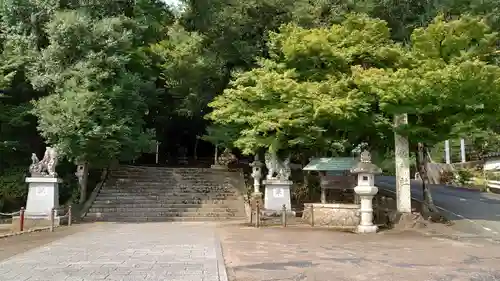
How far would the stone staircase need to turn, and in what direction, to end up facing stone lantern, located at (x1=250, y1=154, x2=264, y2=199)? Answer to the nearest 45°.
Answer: approximately 90° to its left

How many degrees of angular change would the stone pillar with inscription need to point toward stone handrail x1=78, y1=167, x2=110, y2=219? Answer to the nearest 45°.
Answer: approximately 90° to its right

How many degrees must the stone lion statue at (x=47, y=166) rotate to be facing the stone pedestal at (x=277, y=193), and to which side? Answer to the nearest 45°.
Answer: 0° — it already faces it

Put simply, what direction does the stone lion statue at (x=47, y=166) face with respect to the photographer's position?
facing to the right of the viewer

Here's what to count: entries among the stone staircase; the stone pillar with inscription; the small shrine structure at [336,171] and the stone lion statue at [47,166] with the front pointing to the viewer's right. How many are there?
1

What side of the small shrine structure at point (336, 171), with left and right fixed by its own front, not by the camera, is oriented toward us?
front

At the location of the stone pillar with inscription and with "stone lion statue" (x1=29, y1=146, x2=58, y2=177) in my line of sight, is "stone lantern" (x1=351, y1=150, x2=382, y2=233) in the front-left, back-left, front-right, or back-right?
front-left

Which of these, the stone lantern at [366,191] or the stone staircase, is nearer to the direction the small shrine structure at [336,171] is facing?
the stone lantern

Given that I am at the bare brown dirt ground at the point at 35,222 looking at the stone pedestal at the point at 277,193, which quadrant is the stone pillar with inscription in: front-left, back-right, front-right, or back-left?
front-right

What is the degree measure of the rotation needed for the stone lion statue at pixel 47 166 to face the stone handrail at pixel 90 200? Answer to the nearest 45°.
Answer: approximately 45° to its left

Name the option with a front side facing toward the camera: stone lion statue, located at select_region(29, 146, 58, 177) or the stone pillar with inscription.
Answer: the stone pillar with inscription

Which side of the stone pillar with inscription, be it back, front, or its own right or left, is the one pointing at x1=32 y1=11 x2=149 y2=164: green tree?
right

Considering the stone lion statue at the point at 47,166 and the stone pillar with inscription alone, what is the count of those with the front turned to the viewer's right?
1

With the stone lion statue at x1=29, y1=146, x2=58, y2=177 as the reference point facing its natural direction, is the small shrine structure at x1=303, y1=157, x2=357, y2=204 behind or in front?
in front

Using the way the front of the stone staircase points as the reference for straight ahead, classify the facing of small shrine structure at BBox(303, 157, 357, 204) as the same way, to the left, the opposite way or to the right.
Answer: the same way

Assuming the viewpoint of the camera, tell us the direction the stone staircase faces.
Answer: facing the viewer

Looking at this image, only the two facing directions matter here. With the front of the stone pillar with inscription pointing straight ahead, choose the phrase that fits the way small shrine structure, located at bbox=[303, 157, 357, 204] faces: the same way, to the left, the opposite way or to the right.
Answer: the same way

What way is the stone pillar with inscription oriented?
toward the camera

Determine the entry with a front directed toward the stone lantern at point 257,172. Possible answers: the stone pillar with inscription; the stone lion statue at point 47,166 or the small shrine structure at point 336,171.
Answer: the stone lion statue
